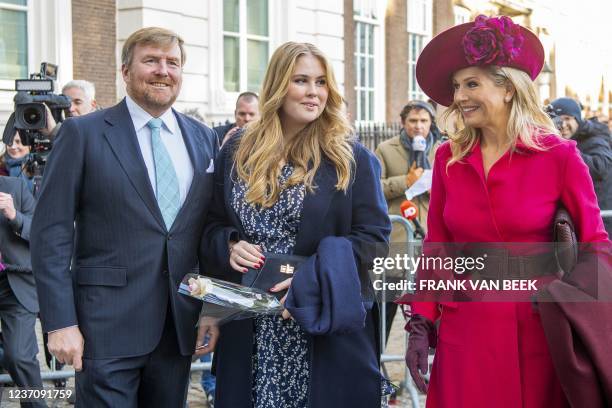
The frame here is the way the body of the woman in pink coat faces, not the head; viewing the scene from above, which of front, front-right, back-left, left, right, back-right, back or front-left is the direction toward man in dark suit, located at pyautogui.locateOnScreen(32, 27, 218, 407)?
front-right

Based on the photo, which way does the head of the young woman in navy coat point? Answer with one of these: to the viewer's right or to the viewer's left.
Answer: to the viewer's right

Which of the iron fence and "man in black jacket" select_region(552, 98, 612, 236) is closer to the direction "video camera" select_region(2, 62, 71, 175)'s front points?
the man in black jacket

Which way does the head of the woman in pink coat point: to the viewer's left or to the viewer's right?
to the viewer's left

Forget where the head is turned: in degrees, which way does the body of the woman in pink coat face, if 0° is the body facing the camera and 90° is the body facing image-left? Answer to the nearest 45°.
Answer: approximately 45°

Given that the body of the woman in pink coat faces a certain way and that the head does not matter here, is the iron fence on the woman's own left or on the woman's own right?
on the woman's own right

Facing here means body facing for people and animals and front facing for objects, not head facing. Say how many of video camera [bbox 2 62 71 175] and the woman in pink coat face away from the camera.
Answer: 0

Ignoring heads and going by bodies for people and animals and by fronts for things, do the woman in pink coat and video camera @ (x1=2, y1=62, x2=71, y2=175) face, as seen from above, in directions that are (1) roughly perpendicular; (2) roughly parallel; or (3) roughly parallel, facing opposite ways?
roughly parallel

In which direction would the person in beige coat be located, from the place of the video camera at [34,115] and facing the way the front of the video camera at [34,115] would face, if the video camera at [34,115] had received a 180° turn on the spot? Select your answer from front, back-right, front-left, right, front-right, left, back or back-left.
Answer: right

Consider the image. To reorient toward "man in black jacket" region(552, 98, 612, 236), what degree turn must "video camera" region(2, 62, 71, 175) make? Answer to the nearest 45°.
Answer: approximately 90° to its left

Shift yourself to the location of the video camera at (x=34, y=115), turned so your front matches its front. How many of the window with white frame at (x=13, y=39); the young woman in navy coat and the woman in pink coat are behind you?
1

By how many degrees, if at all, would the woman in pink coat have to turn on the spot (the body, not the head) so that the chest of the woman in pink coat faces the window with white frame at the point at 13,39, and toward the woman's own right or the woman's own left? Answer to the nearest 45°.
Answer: approximately 90° to the woman's own right
